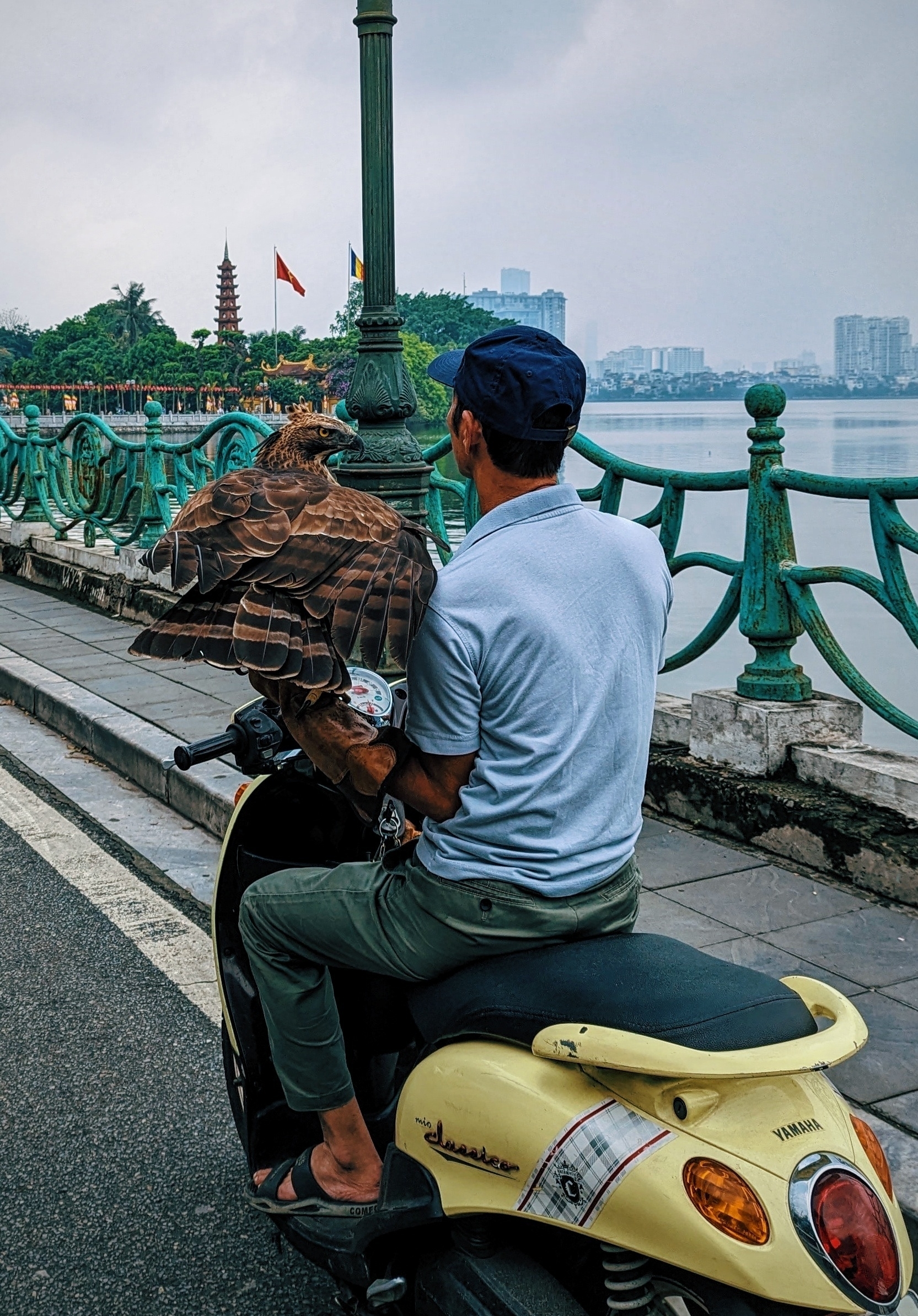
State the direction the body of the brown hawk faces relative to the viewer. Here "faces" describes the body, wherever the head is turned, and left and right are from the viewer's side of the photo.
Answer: facing away from the viewer and to the right of the viewer

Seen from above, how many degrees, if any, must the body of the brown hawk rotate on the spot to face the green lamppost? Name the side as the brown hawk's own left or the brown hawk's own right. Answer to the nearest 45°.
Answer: approximately 45° to the brown hawk's own left

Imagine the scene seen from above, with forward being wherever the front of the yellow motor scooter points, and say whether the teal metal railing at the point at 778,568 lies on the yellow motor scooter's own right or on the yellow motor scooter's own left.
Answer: on the yellow motor scooter's own right

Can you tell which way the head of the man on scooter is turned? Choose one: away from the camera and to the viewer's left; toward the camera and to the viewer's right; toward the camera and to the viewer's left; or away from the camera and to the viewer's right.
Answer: away from the camera and to the viewer's left

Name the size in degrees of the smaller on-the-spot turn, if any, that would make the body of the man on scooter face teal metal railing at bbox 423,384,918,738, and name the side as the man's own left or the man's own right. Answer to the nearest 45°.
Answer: approximately 45° to the man's own right

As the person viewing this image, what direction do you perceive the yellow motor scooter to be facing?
facing away from the viewer and to the left of the viewer

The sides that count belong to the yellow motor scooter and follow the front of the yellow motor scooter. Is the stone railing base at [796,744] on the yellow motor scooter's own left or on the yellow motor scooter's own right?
on the yellow motor scooter's own right

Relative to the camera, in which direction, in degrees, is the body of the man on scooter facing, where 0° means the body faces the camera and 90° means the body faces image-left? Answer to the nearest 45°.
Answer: approximately 135°
